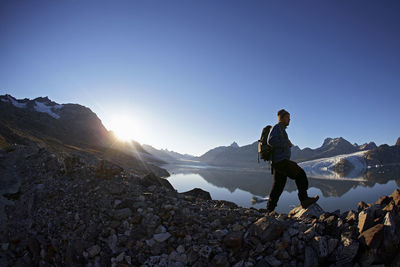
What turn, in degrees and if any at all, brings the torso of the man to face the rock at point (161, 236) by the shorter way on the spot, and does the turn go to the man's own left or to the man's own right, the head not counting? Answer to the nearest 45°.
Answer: approximately 135° to the man's own right

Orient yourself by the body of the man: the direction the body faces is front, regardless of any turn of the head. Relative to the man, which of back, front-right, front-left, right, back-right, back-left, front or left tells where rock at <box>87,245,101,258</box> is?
back-right

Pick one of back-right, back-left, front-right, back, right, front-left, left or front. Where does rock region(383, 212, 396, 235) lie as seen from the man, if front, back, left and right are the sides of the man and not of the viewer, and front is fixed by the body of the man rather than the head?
front-right

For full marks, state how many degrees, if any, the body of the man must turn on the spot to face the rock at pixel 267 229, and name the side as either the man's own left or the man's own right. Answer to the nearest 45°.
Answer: approximately 90° to the man's own right

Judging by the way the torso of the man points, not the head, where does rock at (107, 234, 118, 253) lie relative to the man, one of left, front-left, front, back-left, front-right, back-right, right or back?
back-right

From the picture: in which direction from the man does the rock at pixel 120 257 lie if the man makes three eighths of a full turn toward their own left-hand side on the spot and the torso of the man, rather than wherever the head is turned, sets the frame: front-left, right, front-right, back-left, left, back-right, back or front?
left

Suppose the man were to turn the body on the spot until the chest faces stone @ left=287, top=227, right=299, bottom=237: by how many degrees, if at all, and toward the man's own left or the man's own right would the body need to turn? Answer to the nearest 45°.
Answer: approximately 90° to the man's own right

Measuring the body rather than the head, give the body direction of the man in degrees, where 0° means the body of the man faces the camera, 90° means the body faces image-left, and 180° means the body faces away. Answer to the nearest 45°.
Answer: approximately 270°

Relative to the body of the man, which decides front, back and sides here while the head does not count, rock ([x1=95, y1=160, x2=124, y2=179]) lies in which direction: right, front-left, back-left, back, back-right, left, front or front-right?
back

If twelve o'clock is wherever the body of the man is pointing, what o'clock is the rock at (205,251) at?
The rock is roughly at 4 o'clock from the man.

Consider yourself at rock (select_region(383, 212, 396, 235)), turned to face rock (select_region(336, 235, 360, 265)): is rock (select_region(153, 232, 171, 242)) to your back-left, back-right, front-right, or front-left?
front-right
